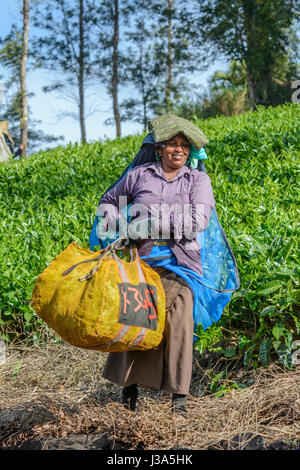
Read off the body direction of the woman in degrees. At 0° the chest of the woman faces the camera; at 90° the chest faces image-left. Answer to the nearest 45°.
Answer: approximately 0°

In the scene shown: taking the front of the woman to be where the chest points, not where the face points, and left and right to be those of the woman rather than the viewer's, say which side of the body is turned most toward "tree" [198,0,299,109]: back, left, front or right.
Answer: back
